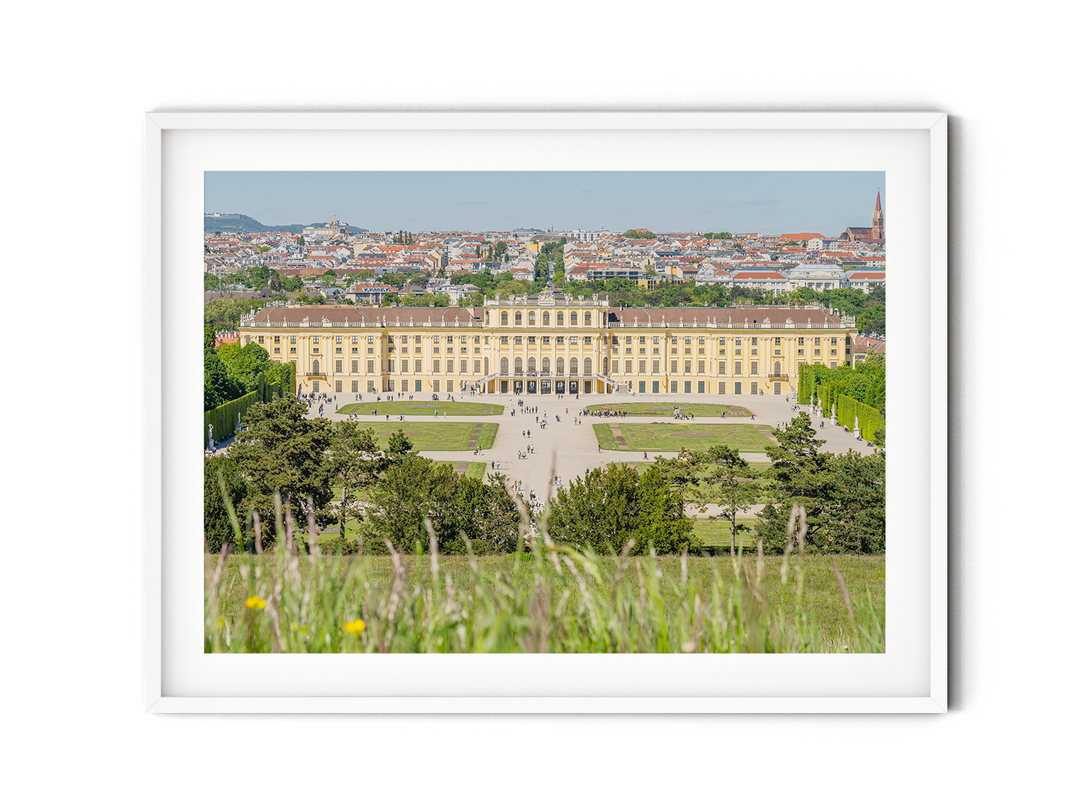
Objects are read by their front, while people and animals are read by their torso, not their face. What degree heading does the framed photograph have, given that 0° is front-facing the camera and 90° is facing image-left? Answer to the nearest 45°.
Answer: approximately 0°
